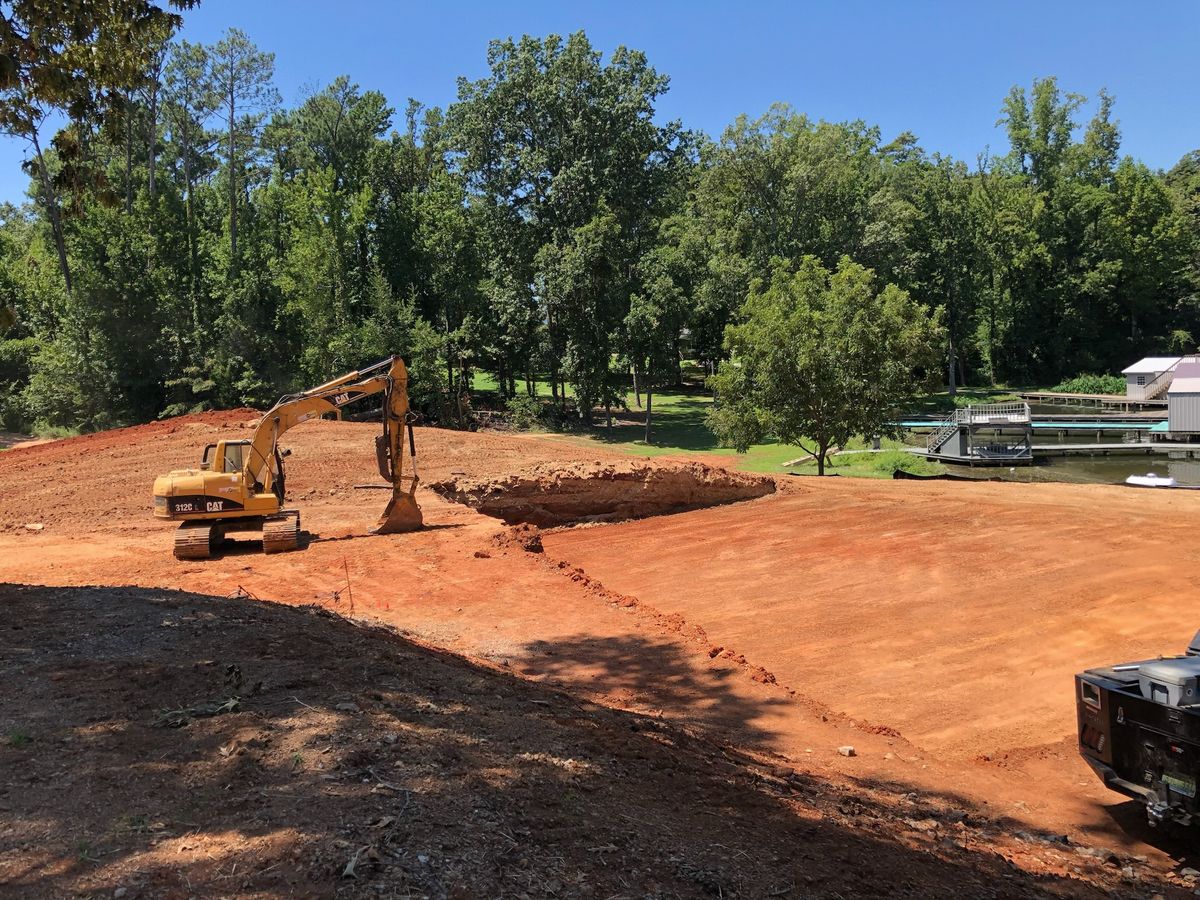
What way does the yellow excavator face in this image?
to the viewer's right

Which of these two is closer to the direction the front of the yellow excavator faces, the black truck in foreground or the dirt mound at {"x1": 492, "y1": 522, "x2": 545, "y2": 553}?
the dirt mound

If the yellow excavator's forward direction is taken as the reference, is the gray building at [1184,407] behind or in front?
in front

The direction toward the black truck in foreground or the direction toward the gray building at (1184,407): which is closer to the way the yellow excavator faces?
the gray building

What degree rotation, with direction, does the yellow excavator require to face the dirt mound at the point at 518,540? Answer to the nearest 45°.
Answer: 0° — it already faces it

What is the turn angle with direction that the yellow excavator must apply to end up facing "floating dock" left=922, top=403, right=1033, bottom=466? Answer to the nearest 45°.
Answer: approximately 45° to its left

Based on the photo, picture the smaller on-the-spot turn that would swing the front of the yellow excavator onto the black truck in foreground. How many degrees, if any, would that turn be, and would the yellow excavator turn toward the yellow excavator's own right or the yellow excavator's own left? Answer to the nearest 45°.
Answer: approximately 45° to the yellow excavator's own right
